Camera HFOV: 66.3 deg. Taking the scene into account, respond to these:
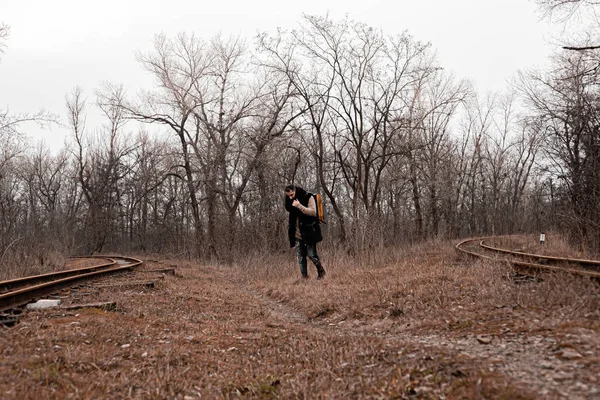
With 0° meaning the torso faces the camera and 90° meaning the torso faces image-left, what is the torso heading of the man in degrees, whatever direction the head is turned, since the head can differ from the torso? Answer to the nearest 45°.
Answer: approximately 45°

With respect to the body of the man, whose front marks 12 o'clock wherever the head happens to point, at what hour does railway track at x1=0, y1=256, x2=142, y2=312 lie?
The railway track is roughly at 1 o'clock from the man.
